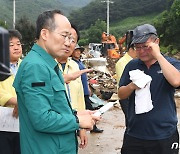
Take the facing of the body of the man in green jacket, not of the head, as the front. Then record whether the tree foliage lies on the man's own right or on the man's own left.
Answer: on the man's own left

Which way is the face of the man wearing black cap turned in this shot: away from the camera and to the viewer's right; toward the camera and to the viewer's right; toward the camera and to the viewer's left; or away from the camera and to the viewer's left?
toward the camera and to the viewer's left

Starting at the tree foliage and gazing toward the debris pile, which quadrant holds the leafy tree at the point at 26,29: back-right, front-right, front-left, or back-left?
front-right

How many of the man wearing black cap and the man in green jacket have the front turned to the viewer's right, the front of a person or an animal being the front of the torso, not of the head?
1

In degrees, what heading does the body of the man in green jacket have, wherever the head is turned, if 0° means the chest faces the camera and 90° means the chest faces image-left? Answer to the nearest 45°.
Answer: approximately 270°

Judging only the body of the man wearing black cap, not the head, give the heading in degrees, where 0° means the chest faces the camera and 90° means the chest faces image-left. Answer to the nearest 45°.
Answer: approximately 0°

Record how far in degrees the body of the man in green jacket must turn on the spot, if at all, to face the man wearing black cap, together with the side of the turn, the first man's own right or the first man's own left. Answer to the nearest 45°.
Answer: approximately 45° to the first man's own left

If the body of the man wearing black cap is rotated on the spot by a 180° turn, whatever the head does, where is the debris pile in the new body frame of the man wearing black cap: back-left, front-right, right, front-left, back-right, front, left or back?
front

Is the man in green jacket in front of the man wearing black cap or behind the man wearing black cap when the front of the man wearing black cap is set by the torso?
in front

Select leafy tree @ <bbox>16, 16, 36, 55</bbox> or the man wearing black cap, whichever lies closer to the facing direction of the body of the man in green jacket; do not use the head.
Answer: the man wearing black cap

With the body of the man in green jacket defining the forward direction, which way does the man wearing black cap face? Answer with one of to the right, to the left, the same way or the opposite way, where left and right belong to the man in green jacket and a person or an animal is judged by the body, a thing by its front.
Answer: to the right

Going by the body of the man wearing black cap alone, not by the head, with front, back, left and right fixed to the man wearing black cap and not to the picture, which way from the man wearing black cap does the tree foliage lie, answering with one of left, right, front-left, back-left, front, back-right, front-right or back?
back

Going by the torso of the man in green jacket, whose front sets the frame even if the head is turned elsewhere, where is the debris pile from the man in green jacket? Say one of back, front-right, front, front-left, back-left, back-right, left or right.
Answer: left

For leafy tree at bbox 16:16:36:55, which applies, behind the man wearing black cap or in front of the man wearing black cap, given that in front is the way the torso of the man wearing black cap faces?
behind

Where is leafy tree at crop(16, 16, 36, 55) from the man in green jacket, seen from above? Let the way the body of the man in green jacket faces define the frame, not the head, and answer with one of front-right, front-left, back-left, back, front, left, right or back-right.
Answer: left
